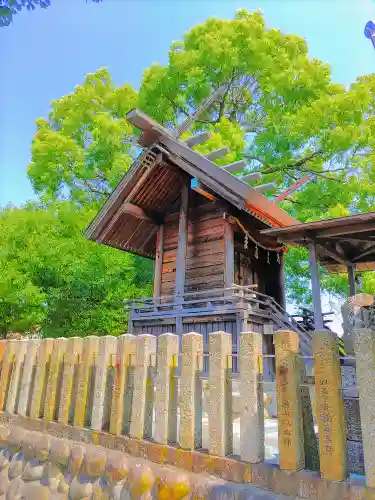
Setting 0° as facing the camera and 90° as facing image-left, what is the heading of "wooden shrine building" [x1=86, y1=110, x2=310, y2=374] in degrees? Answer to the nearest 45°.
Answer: approximately 315°

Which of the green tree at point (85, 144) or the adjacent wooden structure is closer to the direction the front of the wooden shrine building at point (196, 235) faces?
the adjacent wooden structure

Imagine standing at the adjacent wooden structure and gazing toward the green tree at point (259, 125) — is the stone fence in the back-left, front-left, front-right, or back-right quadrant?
back-left

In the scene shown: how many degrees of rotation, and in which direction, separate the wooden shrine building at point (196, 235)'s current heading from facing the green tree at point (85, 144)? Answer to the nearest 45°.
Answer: approximately 180°

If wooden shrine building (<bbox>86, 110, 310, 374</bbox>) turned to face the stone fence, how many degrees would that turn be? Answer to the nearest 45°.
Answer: approximately 45° to its right
